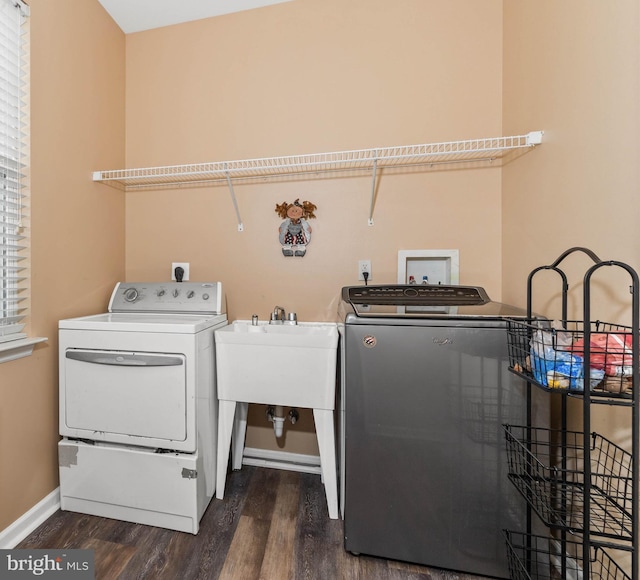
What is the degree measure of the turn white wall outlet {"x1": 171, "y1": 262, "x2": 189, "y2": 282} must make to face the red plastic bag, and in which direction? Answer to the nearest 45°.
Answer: approximately 45° to its left

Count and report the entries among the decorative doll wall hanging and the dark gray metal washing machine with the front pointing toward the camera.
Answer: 2

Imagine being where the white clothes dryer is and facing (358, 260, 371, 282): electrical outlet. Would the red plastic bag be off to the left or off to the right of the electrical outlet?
right

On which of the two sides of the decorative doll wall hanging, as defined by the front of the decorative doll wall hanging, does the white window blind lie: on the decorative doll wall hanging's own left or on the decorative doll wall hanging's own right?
on the decorative doll wall hanging's own right

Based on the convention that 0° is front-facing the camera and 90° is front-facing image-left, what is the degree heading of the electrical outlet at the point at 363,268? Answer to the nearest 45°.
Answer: approximately 0°
